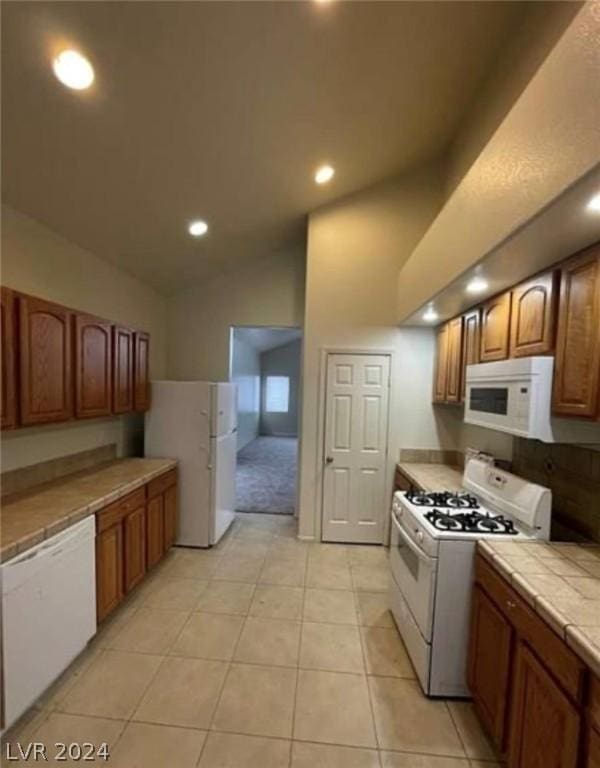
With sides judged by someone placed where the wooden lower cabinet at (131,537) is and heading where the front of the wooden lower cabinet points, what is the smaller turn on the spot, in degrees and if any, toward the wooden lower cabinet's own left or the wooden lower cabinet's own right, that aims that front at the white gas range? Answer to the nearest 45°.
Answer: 0° — it already faces it

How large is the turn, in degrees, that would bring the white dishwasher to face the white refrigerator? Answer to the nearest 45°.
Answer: approximately 90° to its left

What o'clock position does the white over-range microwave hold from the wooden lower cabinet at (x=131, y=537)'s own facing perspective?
The white over-range microwave is roughly at 12 o'clock from the wooden lower cabinet.

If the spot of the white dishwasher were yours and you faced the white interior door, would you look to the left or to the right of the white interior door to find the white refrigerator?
left
